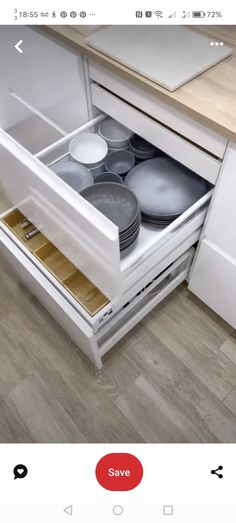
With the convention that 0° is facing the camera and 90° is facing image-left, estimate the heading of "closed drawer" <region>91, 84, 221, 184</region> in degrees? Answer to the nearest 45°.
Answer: approximately 45°
